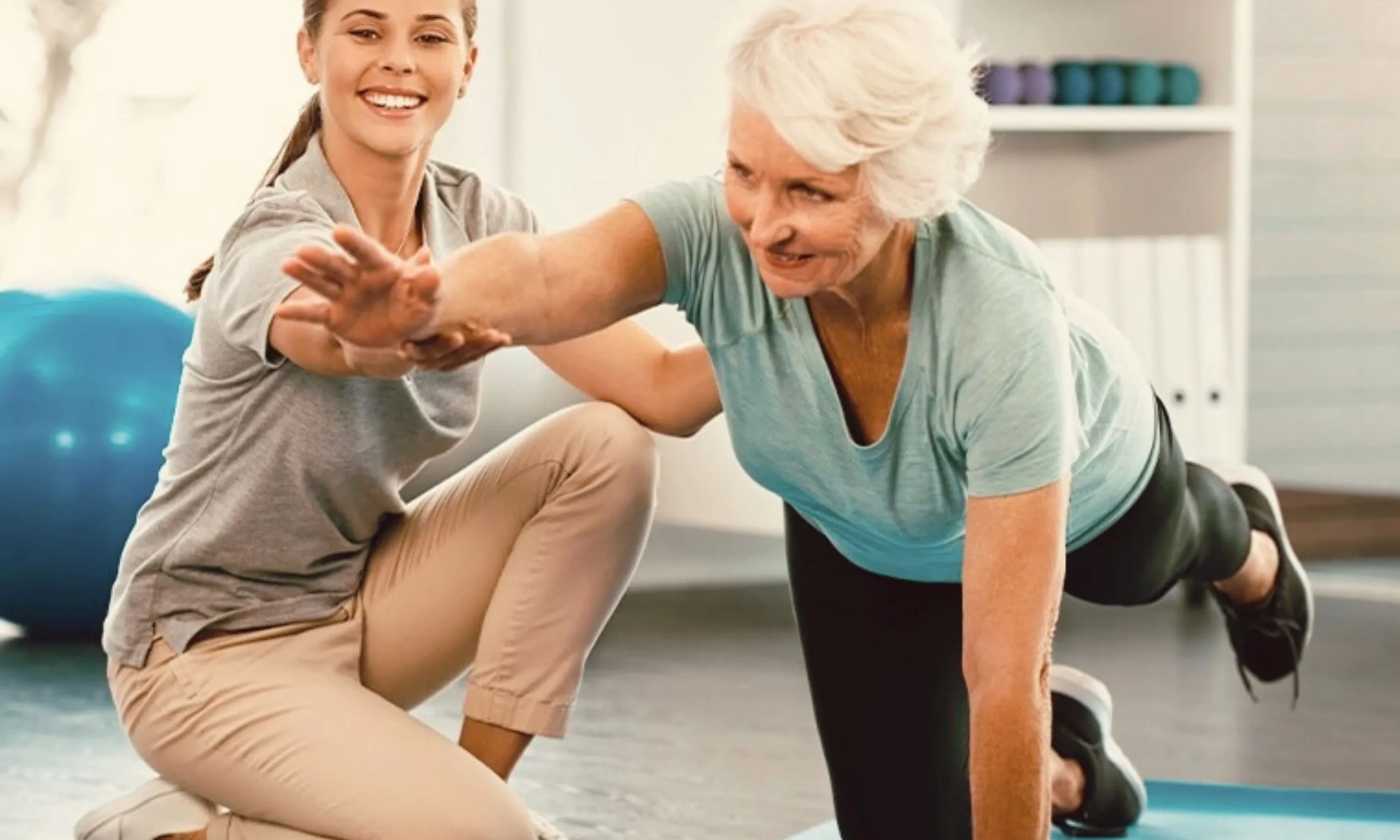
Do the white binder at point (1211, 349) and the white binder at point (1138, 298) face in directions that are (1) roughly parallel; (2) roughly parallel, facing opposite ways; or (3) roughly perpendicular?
roughly parallel

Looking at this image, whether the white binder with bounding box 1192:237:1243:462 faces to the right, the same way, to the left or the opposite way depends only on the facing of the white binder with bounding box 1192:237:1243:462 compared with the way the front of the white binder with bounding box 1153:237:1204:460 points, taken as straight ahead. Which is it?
the same way

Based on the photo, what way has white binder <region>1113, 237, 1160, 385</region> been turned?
toward the camera

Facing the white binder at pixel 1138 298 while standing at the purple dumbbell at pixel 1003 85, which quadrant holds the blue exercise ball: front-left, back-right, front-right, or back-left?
back-right

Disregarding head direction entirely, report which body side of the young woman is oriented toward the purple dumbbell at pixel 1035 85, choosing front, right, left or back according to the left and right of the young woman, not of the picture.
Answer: left

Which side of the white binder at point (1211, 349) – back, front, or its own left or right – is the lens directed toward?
front

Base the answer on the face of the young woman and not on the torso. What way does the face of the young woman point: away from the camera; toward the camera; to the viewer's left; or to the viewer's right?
toward the camera

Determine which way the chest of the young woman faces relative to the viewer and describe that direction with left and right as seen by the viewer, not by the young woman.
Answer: facing the viewer and to the right of the viewer

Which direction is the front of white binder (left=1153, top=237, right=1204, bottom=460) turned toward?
toward the camera

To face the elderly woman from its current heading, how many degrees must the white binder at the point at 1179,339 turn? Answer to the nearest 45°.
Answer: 0° — it already faces them

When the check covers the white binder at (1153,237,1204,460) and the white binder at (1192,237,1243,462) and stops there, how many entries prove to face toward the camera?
2

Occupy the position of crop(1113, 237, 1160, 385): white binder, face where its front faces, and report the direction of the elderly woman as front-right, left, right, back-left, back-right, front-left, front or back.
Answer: front

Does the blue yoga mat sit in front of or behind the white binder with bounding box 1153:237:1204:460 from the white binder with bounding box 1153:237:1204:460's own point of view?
in front
